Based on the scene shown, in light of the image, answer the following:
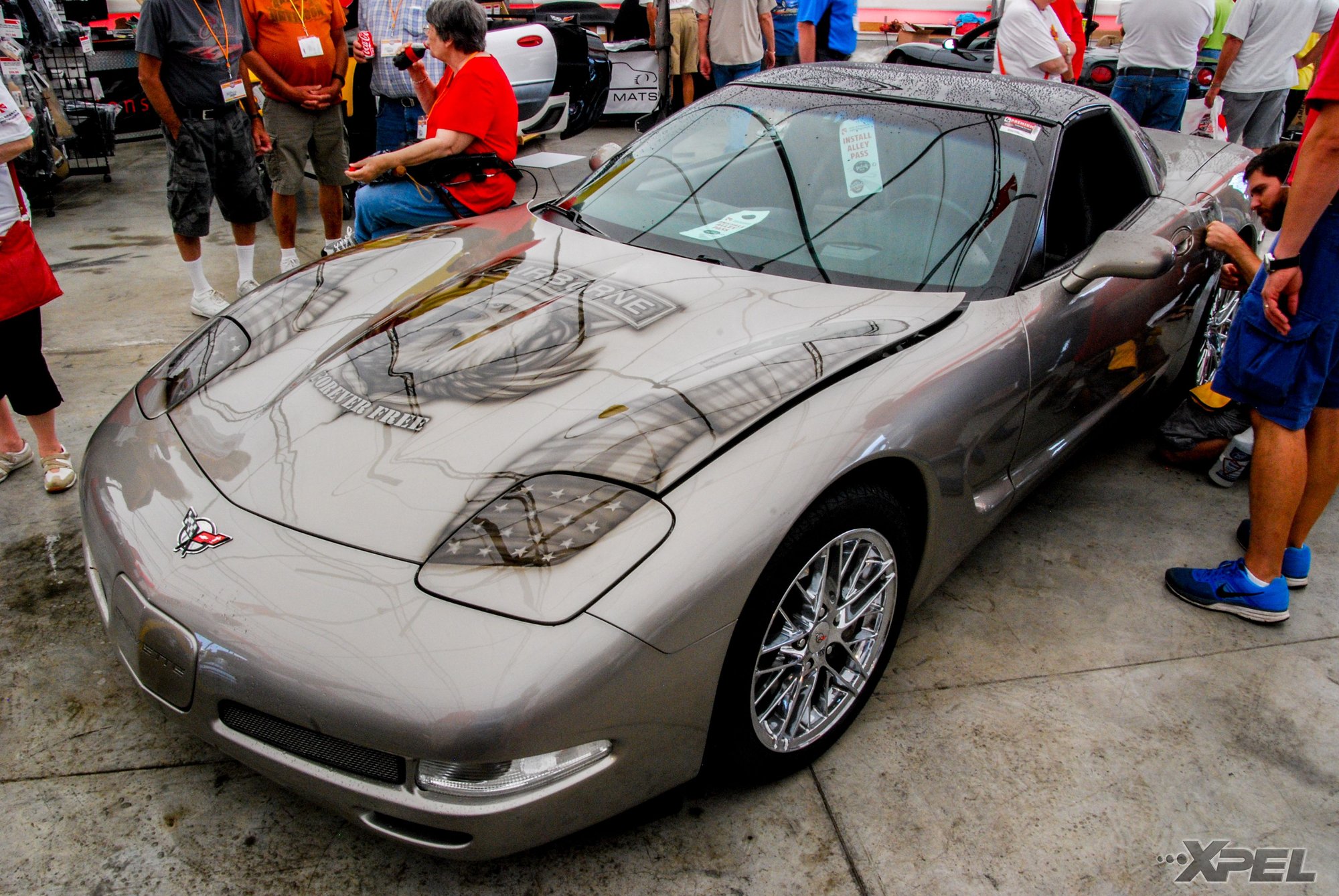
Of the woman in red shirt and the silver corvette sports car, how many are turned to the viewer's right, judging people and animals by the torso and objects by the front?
0

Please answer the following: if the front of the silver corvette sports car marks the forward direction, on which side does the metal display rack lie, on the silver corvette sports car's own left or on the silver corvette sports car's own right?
on the silver corvette sports car's own right

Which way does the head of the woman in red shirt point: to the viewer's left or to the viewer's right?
to the viewer's left

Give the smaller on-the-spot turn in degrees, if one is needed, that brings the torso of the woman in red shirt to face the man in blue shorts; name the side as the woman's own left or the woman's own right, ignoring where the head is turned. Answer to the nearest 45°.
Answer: approximately 135° to the woman's own left

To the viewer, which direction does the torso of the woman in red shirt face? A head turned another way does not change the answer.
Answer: to the viewer's left

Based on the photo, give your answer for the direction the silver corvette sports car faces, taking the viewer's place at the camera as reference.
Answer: facing the viewer and to the left of the viewer

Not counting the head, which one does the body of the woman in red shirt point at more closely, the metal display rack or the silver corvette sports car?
the metal display rack

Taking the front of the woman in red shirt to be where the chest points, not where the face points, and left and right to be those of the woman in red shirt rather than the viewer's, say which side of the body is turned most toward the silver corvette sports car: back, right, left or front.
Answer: left

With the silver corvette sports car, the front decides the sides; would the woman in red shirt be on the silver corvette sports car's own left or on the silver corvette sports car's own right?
on the silver corvette sports car's own right
